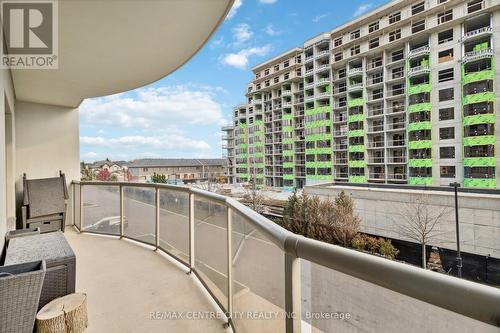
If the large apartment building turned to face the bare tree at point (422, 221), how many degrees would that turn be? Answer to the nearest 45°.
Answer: approximately 45° to its left

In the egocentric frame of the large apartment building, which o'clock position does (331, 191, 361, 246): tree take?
The tree is roughly at 11 o'clock from the large apartment building.

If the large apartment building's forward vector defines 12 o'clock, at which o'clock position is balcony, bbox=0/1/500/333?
The balcony is roughly at 11 o'clock from the large apartment building.

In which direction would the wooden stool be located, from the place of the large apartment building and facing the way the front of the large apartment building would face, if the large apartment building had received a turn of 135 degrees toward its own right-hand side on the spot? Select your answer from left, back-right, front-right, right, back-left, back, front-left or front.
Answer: back

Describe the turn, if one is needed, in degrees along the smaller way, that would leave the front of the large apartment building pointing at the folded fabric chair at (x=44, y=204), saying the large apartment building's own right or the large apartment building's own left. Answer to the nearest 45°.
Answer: approximately 45° to the large apartment building's own left

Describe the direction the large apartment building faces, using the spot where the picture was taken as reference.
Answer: facing the viewer and to the left of the viewer

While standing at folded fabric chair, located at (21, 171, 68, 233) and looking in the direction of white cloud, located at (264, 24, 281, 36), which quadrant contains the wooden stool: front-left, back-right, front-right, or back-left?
back-right
